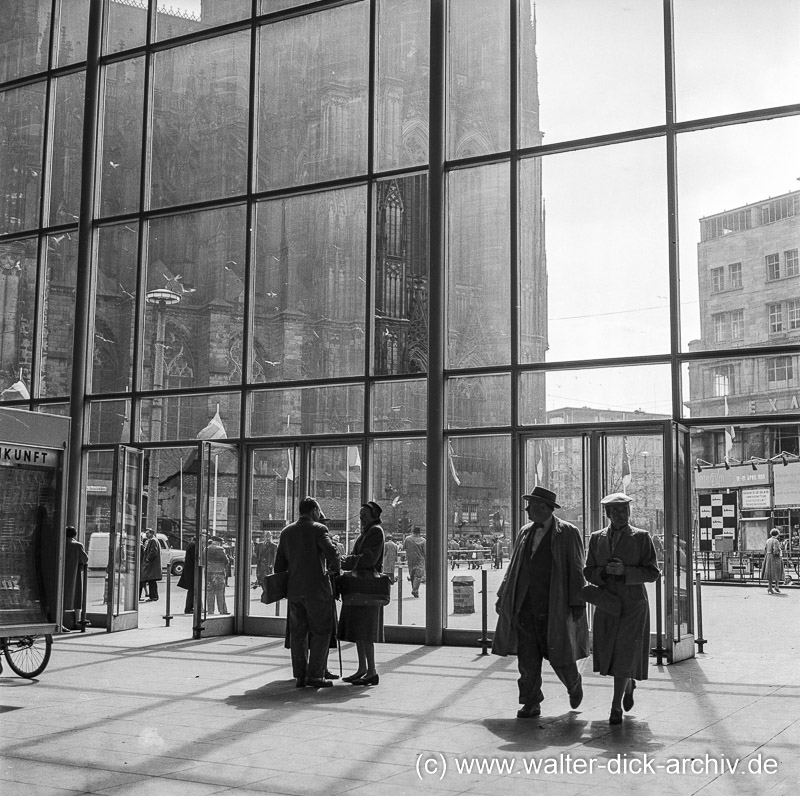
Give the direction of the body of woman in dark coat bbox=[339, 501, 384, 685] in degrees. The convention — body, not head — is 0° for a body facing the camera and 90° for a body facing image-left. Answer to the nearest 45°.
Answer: approximately 90°

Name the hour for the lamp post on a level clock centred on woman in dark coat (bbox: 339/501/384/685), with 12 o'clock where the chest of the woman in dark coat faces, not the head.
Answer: The lamp post is roughly at 2 o'clock from the woman in dark coat.

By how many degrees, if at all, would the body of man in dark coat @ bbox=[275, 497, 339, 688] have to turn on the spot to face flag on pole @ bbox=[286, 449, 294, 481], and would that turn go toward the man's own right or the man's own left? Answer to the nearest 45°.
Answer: approximately 45° to the man's own left

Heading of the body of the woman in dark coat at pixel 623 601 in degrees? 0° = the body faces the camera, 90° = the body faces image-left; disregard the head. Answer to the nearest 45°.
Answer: approximately 0°

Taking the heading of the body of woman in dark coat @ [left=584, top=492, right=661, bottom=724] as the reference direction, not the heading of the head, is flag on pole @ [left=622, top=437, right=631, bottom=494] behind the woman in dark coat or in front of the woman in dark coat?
behind

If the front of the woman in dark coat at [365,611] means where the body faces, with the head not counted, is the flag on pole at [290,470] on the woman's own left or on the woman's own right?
on the woman's own right

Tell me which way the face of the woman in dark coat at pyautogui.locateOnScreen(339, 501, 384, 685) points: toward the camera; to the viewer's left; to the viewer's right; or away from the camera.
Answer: to the viewer's left

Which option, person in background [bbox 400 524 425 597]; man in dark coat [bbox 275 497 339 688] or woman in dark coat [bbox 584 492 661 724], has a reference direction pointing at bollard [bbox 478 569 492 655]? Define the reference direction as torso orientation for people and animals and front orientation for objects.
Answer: man in dark coat [bbox 275 497 339 688]

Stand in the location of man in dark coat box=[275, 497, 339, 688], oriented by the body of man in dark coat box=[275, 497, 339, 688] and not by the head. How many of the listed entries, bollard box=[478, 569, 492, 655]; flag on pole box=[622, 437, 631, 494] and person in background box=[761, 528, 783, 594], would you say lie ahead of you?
3
